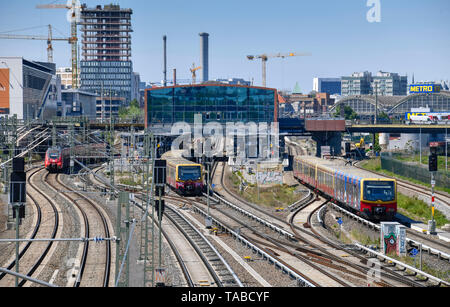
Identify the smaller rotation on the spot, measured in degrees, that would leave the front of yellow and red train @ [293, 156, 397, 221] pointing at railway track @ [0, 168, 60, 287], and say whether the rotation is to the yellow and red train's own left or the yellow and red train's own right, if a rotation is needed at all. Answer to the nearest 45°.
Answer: approximately 135° to the yellow and red train's own right

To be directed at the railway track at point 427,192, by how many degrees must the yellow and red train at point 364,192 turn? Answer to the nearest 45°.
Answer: approximately 135° to its left

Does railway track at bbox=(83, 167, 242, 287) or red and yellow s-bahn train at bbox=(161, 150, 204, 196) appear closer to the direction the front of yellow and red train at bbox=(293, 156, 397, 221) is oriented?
the railway track

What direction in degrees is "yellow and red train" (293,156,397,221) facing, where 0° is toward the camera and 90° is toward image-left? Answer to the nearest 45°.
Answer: approximately 315°

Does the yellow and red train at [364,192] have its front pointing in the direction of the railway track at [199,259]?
no

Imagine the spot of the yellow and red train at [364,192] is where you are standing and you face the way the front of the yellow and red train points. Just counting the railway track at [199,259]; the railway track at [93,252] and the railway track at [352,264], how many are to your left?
0

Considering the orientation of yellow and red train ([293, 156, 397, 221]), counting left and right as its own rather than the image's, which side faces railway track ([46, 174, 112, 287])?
right

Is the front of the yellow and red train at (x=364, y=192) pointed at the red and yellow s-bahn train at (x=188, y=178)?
no
